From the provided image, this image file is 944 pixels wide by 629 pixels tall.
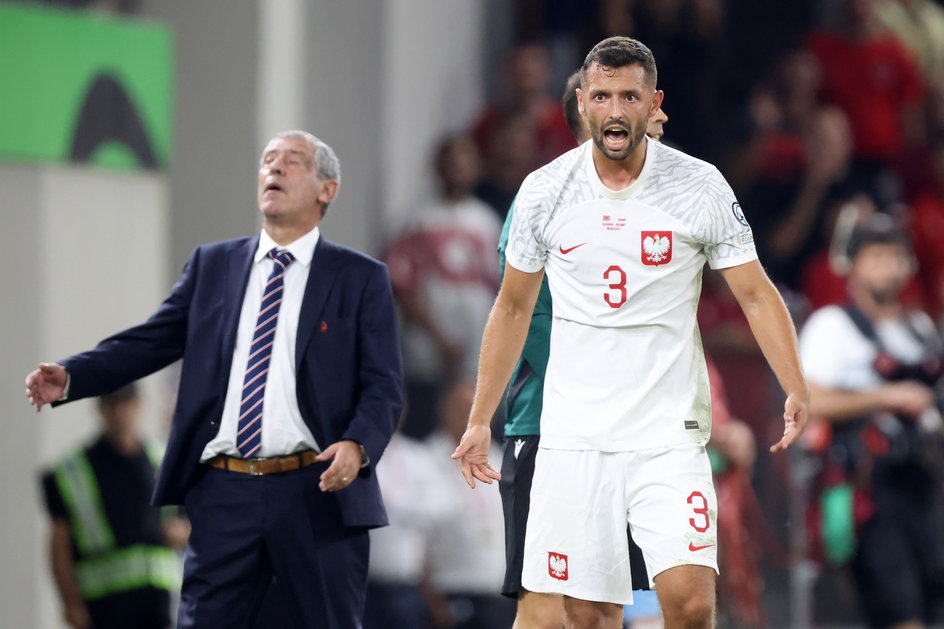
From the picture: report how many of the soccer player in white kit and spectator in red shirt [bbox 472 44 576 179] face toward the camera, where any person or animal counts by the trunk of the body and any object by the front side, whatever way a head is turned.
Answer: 2

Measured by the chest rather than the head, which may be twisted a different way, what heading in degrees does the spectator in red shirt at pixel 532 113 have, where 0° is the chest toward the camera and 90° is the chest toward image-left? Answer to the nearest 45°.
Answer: approximately 0°

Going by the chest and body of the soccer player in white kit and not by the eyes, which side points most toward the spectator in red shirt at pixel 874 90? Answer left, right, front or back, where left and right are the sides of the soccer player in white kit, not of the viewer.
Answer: back

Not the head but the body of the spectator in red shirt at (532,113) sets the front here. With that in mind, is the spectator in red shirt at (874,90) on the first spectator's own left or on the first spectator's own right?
on the first spectator's own left
